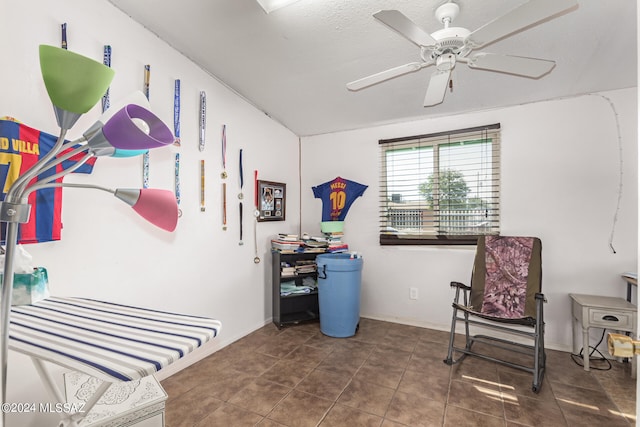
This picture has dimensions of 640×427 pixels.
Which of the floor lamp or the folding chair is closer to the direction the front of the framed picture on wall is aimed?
the folding chair

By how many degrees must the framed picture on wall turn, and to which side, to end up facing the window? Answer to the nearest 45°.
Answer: approximately 45° to its left

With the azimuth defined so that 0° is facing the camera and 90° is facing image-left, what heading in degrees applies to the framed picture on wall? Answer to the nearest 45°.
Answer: approximately 315°

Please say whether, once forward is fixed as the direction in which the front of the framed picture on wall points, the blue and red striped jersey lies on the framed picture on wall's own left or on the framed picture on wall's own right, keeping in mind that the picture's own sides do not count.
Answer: on the framed picture on wall's own right

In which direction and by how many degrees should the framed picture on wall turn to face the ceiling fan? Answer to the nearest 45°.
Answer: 0° — it already faces it

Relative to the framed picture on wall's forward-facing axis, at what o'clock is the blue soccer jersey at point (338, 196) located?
The blue soccer jersey is roughly at 10 o'clock from the framed picture on wall.

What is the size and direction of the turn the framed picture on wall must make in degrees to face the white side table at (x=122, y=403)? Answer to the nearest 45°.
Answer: approximately 45° to its right

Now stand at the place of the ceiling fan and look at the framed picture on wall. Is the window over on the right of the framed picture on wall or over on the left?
right

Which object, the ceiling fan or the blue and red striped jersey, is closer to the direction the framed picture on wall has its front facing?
the ceiling fan

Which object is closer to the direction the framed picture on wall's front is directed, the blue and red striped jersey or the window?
the window

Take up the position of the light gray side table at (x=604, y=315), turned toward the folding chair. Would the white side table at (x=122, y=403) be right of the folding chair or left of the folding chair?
left
